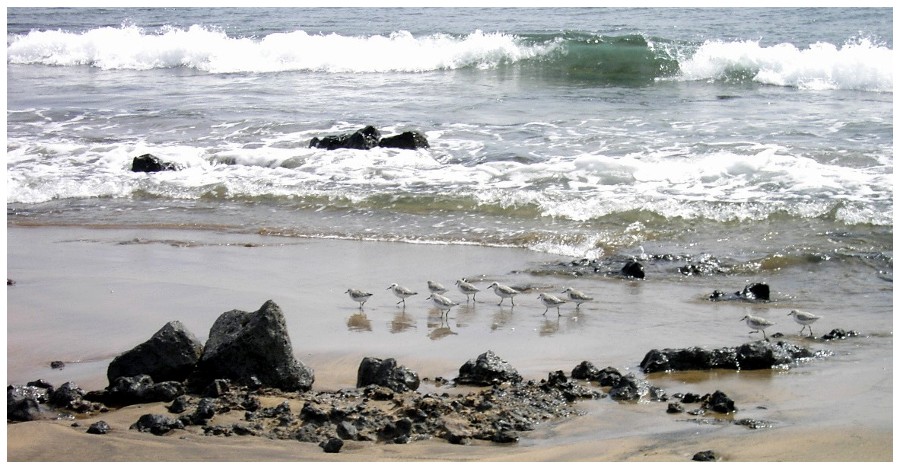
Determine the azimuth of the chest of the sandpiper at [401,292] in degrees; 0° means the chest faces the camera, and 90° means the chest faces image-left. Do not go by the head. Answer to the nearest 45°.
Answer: approximately 90°

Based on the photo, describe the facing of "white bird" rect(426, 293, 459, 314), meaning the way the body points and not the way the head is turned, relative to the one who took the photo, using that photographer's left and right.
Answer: facing to the left of the viewer

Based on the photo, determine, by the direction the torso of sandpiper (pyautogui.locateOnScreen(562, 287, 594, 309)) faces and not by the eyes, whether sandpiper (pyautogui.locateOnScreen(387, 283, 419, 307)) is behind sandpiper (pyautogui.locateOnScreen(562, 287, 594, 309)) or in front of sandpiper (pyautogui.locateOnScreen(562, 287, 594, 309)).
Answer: in front

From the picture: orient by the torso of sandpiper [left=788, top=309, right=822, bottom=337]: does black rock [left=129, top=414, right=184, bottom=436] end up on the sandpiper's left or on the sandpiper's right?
on the sandpiper's left

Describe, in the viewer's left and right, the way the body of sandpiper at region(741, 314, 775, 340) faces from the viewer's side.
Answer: facing to the left of the viewer

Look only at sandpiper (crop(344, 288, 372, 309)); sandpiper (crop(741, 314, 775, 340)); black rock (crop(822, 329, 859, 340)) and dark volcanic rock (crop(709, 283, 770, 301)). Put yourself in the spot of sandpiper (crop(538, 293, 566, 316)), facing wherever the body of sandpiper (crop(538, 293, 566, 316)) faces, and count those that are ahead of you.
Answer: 1

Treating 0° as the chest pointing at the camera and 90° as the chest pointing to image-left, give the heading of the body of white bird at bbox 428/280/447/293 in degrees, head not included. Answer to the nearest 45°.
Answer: approximately 90°

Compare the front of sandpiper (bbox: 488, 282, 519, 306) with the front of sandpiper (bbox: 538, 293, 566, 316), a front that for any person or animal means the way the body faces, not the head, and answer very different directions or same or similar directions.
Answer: same or similar directions

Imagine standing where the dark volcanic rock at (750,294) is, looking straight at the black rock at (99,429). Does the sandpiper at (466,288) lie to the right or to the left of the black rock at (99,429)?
right

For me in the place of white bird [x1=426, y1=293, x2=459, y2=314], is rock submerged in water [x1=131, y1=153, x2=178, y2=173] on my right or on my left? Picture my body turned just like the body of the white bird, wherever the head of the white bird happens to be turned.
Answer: on my right
